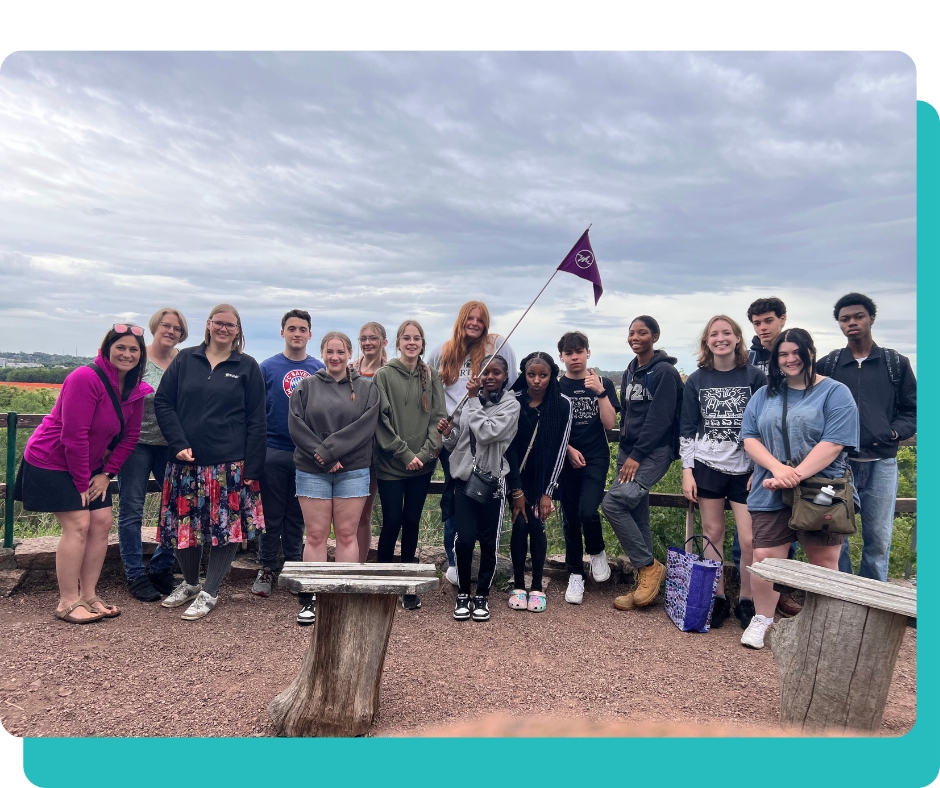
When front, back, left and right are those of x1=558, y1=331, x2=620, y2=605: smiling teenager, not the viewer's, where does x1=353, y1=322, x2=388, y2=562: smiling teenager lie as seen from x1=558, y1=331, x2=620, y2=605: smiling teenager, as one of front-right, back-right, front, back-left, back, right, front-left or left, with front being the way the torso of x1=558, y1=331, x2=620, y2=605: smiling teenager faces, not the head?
right

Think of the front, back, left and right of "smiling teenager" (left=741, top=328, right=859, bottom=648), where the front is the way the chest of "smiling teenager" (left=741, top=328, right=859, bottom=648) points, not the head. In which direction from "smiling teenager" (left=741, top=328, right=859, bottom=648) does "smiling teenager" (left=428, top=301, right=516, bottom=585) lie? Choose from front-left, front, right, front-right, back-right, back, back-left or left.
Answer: front-right

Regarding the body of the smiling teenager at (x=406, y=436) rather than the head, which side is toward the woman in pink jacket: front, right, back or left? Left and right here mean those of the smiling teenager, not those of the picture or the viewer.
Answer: right

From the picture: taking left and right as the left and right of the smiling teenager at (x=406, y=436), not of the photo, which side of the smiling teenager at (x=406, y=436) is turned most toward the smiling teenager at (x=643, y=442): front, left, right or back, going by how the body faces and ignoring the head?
left
